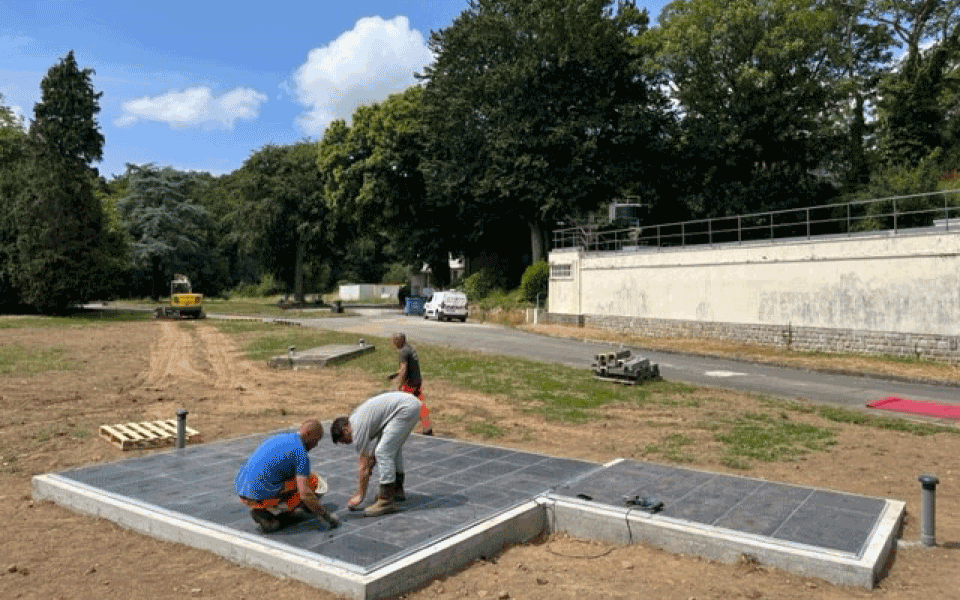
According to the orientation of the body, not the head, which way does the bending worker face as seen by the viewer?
to the viewer's left

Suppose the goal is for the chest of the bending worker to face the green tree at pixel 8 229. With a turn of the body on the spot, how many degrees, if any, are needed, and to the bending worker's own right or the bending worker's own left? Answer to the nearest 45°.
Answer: approximately 45° to the bending worker's own right

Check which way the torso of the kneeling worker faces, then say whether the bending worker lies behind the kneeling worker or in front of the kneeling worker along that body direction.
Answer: in front

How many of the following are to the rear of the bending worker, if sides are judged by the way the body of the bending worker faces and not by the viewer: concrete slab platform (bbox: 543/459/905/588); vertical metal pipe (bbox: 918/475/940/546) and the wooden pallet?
2

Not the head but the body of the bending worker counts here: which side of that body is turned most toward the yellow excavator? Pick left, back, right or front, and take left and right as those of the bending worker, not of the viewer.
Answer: right

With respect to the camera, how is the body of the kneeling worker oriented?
to the viewer's right

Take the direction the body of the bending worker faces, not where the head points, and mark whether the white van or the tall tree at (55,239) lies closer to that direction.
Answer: the tall tree

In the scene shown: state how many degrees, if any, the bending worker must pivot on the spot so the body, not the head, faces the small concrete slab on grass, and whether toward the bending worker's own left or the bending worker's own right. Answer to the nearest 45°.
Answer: approximately 90° to the bending worker's own right

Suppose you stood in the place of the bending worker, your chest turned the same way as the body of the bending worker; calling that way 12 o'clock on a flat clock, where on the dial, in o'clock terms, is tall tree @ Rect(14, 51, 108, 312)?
The tall tree is roughly at 2 o'clock from the bending worker.

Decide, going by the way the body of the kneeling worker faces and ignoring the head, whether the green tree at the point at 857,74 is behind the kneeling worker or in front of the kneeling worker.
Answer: in front

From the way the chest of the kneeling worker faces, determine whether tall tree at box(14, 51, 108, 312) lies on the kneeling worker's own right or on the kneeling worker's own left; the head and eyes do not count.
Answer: on the kneeling worker's own left

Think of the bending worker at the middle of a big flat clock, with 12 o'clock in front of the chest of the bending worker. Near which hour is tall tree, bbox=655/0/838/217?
The tall tree is roughly at 4 o'clock from the bending worker.

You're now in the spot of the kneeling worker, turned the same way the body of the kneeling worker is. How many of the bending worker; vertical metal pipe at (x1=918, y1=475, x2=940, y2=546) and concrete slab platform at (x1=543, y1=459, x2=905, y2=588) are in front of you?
3

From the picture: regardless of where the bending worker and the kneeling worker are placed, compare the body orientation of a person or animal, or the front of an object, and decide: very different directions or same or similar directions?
very different directions

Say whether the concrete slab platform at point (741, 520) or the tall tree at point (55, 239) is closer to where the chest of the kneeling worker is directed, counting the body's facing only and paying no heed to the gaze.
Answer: the concrete slab platform

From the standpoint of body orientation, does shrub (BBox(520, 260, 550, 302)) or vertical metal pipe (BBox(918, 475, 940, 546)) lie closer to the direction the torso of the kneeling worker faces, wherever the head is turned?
the vertical metal pipe

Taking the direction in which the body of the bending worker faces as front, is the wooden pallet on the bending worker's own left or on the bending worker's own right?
on the bending worker's own right

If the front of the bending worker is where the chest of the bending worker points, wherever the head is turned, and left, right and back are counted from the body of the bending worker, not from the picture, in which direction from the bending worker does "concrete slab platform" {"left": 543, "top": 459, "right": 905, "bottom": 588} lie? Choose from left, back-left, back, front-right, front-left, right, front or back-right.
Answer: back

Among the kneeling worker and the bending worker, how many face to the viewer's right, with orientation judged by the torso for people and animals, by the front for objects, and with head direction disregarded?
1
